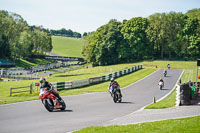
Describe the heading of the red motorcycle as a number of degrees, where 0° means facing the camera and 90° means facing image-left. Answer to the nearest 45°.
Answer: approximately 45°

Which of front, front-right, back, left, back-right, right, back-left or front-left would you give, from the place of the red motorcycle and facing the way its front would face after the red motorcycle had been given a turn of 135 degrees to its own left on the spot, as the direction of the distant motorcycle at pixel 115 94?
front-left
